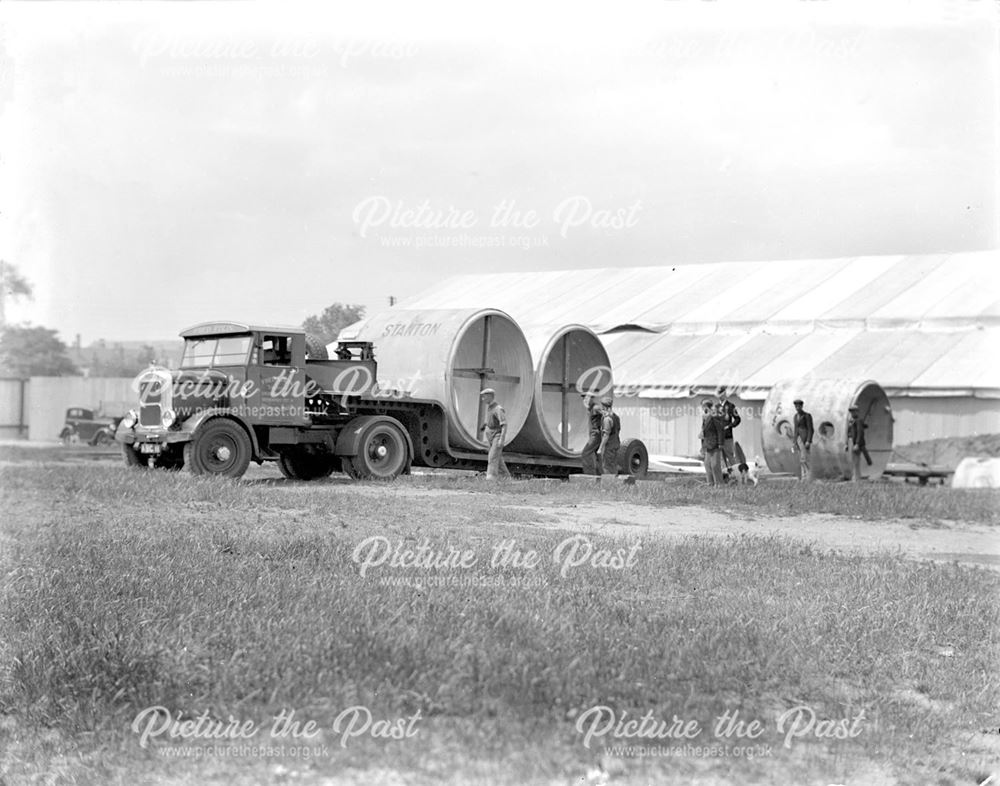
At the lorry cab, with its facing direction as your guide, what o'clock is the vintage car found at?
The vintage car is roughly at 4 o'clock from the lorry cab.

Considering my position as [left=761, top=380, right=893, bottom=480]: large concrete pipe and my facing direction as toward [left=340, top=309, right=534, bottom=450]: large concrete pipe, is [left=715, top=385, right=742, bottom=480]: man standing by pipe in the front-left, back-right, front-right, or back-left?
front-left

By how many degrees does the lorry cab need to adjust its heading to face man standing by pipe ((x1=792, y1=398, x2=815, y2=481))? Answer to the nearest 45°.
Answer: approximately 135° to its left

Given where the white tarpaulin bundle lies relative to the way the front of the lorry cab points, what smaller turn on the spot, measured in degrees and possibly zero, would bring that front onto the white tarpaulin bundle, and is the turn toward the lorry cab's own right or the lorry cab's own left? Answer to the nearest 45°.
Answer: approximately 135° to the lorry cab's own left

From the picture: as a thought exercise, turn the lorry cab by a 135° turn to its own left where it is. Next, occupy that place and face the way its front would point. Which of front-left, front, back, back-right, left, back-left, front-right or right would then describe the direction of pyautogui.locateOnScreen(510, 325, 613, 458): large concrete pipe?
front-left

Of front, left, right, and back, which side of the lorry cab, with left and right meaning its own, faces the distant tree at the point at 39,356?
right

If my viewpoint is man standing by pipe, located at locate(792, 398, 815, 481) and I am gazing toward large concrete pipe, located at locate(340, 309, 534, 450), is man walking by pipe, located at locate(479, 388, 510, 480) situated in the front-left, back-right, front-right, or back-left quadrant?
front-left

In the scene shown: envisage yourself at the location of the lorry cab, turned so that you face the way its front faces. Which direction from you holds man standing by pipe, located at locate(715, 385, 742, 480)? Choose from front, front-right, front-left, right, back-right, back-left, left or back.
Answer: back-left

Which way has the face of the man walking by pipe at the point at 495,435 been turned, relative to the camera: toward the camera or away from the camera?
toward the camera

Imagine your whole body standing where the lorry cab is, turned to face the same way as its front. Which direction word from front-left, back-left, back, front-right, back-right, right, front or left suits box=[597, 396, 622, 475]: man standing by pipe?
back-left

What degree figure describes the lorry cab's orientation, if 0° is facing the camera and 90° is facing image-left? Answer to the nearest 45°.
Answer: approximately 45°

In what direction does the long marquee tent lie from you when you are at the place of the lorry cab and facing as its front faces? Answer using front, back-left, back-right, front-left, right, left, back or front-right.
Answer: back
